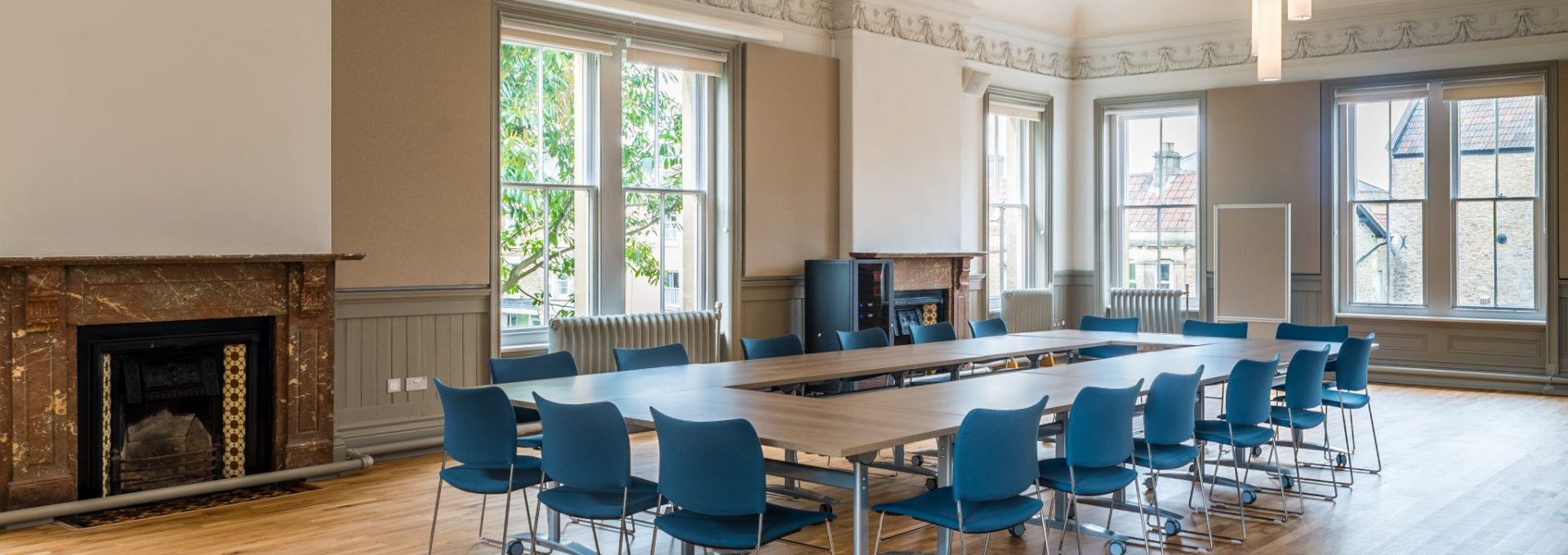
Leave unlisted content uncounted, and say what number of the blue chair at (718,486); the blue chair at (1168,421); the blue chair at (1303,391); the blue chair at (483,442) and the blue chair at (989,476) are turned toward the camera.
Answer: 0

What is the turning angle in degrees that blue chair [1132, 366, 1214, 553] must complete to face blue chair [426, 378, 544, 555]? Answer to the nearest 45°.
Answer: approximately 90° to its left

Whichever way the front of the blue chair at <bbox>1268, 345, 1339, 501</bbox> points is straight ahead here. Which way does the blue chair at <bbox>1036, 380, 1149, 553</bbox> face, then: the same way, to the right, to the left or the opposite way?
the same way

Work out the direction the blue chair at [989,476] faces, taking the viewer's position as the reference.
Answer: facing away from the viewer and to the left of the viewer

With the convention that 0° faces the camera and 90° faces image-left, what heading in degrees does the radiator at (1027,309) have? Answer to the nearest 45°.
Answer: approximately 315°

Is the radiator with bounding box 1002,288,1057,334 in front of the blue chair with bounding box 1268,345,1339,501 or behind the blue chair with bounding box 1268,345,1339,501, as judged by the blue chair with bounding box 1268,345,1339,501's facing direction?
in front

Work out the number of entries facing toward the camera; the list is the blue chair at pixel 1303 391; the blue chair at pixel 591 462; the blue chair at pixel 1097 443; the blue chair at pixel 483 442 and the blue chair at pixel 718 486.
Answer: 0

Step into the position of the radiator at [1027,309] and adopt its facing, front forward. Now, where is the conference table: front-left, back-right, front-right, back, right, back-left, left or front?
front-right

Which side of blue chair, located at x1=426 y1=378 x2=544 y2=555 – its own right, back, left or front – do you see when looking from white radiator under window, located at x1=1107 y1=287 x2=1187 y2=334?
front

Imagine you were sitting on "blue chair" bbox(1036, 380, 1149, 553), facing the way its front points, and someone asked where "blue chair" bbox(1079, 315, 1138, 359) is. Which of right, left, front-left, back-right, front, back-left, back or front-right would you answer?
front-right

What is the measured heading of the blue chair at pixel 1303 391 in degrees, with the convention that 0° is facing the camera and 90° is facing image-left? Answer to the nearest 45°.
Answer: approximately 135°

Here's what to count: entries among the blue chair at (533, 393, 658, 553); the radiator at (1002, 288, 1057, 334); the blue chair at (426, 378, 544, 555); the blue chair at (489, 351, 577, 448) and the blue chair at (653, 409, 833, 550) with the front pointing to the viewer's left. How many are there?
0

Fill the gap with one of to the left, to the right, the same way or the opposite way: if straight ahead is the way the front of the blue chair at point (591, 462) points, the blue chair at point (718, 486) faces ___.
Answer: the same way

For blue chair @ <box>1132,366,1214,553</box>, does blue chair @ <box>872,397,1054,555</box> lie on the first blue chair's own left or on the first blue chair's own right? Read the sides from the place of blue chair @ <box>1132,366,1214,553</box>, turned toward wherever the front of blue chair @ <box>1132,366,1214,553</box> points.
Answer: on the first blue chair's own left
